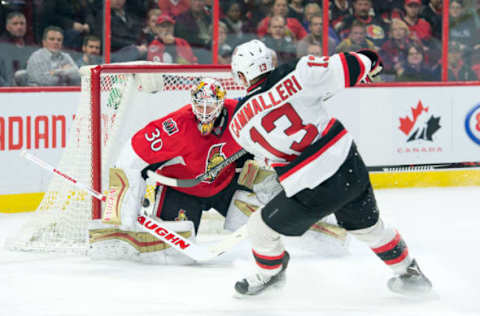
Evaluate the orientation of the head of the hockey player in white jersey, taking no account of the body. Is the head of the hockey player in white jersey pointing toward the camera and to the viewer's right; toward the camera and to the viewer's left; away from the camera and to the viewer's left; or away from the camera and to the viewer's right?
away from the camera and to the viewer's left

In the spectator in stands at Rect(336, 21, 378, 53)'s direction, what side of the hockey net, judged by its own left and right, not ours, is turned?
left

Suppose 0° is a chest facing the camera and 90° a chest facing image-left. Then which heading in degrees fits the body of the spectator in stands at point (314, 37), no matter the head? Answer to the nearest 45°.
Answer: approximately 0°

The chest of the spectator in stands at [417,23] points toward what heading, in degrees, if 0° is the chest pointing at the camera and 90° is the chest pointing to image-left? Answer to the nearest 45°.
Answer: approximately 0°

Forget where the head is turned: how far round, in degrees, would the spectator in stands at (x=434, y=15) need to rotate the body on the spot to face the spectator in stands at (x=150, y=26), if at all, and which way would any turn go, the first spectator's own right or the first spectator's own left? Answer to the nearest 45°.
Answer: approximately 45° to the first spectator's own right

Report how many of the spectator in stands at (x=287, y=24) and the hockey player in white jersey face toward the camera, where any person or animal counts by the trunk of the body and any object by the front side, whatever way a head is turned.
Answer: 1
